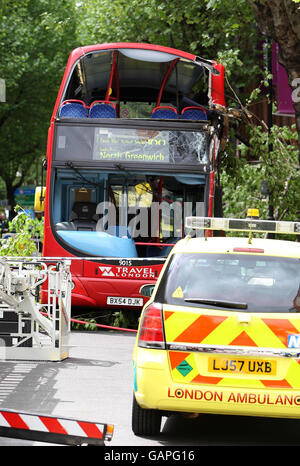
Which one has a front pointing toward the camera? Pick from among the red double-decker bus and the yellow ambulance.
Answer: the red double-decker bus

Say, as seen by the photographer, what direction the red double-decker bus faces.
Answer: facing the viewer

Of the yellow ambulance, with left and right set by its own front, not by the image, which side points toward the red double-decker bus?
front

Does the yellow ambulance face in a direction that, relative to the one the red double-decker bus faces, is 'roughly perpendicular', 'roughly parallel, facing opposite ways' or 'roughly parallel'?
roughly parallel, facing opposite ways

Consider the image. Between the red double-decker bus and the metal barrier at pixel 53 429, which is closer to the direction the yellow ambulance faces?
the red double-decker bus

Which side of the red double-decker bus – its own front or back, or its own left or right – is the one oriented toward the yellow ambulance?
front

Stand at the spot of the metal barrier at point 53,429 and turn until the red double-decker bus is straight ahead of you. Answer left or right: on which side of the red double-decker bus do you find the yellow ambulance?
right

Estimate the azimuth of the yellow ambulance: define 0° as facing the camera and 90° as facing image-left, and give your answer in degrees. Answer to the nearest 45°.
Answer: approximately 180°

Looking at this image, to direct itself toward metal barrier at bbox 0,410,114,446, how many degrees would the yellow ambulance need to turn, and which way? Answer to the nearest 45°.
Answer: approximately 135° to its left

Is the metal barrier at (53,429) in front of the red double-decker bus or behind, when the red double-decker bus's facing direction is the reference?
in front

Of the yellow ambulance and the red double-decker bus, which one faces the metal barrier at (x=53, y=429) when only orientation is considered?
the red double-decker bus

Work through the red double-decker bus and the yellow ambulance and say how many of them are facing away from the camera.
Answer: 1
